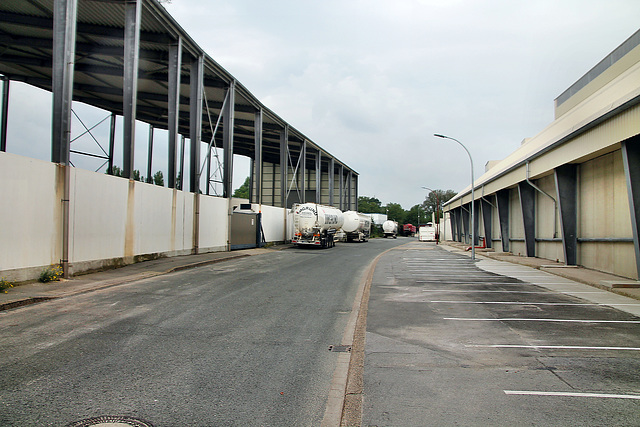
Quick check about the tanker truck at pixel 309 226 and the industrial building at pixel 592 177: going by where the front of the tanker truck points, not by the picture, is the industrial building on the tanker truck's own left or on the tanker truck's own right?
on the tanker truck's own right

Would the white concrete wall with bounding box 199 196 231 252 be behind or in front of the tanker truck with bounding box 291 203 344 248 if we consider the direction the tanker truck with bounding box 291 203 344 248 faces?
behind

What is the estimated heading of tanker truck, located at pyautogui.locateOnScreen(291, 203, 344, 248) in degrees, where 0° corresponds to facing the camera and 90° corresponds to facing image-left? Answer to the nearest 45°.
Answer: approximately 225°

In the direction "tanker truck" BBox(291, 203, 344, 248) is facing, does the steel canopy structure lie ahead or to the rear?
to the rear

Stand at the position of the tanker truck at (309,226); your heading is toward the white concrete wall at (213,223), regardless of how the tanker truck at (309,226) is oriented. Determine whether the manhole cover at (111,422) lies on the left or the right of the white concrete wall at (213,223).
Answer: left

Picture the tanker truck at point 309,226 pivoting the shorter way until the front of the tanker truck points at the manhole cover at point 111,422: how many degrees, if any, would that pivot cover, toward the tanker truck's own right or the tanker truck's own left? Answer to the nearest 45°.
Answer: approximately 135° to the tanker truck's own right

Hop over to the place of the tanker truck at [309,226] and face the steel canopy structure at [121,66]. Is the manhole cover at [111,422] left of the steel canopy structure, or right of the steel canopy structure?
left
